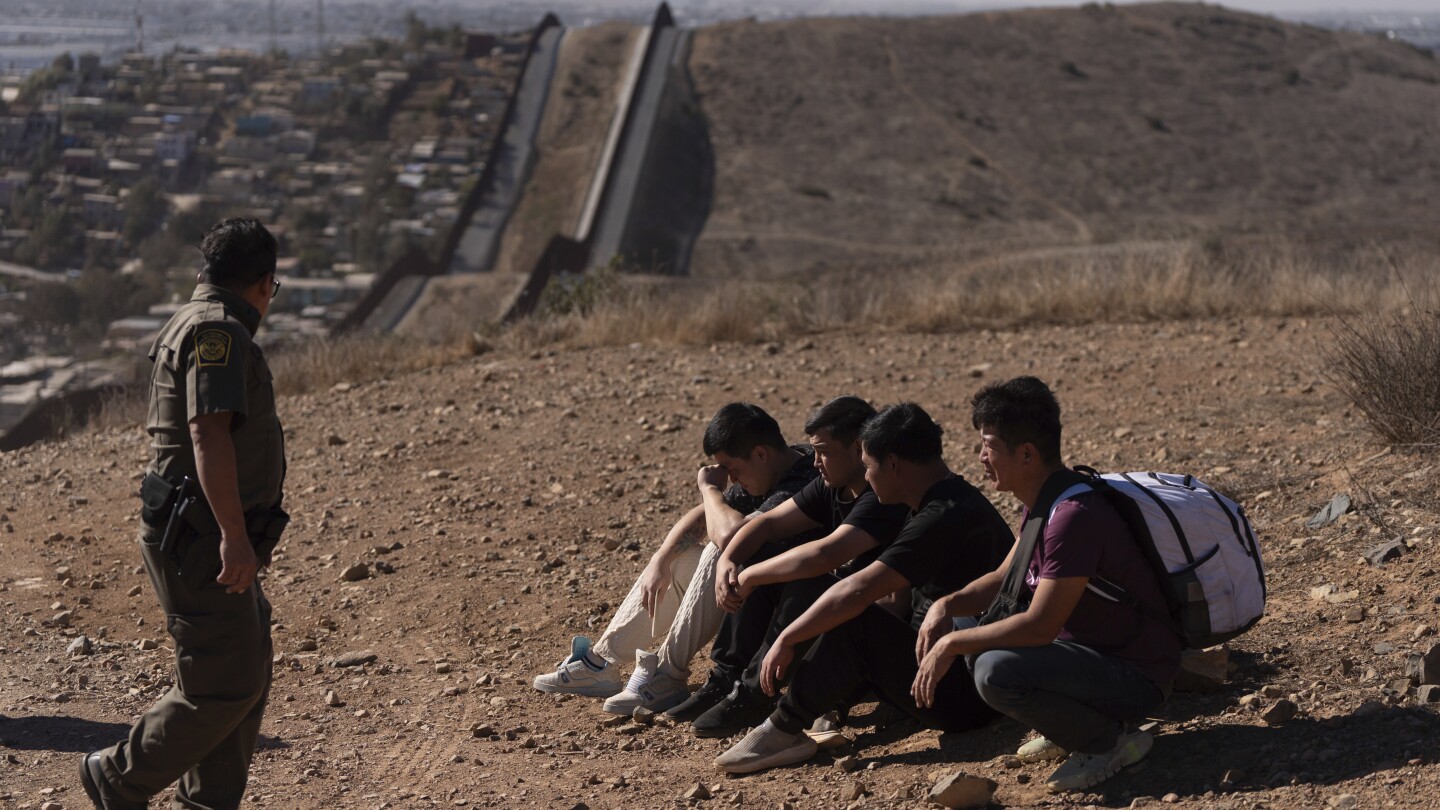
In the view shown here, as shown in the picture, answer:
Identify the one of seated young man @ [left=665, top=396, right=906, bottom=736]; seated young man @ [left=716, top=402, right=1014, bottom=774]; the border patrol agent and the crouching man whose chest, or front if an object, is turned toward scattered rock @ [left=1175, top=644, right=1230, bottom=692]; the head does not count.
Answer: the border patrol agent

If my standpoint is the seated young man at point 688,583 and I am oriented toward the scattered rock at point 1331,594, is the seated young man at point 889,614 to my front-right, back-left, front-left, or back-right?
front-right

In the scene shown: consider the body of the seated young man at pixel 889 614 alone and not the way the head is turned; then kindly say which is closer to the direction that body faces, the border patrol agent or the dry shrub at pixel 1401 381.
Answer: the border patrol agent

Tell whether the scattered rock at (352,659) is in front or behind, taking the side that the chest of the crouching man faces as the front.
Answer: in front

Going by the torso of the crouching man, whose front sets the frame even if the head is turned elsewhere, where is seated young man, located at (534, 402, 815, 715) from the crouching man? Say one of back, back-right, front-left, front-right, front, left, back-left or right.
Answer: front-right

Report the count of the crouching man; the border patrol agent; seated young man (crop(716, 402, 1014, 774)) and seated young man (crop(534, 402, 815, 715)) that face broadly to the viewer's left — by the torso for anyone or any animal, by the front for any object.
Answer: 3

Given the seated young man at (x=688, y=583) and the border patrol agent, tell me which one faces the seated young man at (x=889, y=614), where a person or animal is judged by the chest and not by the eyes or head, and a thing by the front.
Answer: the border patrol agent

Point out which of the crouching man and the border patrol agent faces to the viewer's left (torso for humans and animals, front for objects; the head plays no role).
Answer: the crouching man

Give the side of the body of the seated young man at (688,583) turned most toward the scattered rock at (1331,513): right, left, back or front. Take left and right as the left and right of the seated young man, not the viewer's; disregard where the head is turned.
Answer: back

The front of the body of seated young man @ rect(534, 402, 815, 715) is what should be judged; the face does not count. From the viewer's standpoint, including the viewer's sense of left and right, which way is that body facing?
facing to the left of the viewer

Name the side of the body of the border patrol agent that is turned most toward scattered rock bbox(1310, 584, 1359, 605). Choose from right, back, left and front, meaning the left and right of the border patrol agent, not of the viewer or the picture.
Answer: front

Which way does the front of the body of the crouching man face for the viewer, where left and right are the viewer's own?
facing to the left of the viewer

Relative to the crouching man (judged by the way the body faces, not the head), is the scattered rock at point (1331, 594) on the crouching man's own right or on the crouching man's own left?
on the crouching man's own right

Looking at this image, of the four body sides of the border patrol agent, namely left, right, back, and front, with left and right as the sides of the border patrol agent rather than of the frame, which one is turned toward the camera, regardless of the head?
right

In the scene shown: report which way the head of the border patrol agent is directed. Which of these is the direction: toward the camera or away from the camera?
away from the camera

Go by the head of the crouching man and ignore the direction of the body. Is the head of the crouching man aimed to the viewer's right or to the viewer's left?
to the viewer's left

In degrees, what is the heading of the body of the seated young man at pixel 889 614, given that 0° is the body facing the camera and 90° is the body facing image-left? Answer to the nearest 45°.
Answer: approximately 90°
